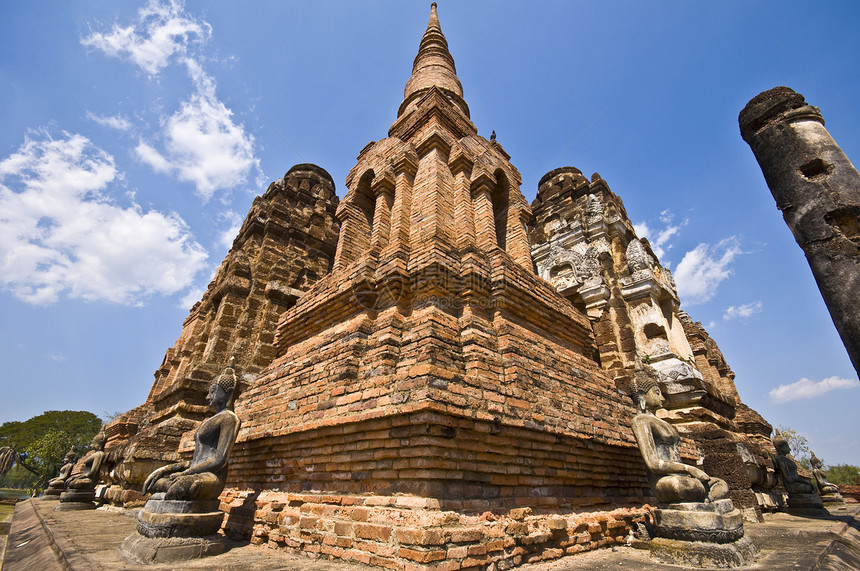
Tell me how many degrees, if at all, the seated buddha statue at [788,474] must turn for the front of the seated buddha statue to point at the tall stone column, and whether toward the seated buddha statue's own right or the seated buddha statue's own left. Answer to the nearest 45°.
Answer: approximately 90° to the seated buddha statue's own right

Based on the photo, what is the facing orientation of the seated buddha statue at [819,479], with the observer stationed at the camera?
facing to the right of the viewer

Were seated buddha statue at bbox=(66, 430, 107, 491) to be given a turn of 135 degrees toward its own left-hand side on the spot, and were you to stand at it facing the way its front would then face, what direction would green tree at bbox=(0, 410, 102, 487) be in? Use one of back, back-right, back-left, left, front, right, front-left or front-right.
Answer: back-left

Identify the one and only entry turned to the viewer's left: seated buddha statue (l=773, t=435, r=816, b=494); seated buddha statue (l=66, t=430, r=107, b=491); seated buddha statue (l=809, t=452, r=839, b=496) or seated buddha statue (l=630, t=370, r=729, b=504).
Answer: seated buddha statue (l=66, t=430, r=107, b=491)

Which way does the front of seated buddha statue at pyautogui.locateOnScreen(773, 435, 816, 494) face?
to the viewer's right

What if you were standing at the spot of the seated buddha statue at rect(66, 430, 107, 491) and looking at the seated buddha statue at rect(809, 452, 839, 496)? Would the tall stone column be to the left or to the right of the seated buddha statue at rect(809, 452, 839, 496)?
right

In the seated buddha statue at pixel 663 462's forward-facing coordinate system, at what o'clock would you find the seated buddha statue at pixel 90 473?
the seated buddha statue at pixel 90 473 is roughly at 6 o'clock from the seated buddha statue at pixel 663 462.

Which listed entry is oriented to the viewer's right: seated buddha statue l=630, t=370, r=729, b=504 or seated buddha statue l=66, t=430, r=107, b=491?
seated buddha statue l=630, t=370, r=729, b=504

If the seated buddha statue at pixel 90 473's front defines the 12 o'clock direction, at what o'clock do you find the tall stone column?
The tall stone column is roughly at 8 o'clock from the seated buddha statue.

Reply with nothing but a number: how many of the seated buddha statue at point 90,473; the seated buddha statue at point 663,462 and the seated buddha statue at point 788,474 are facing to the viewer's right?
2

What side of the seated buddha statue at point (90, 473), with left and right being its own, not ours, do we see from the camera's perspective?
left

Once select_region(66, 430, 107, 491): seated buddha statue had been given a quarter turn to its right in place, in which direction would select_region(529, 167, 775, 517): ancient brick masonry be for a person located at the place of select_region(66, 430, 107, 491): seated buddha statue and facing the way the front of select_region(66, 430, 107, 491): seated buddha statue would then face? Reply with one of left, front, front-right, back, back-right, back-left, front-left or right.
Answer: back-right

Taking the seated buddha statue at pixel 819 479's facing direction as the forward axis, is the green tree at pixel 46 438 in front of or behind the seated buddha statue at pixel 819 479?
behind

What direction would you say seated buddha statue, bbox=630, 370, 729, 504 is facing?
to the viewer's right
